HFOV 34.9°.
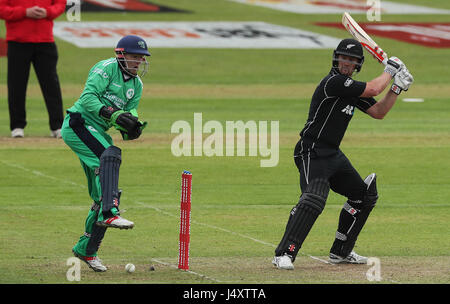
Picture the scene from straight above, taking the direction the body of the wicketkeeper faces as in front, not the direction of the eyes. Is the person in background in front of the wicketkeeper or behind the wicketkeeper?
behind

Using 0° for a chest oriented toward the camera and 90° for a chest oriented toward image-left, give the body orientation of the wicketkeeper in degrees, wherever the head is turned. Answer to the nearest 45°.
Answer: approximately 315°

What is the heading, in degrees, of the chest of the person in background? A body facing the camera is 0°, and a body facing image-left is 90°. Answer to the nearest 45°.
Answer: approximately 0°

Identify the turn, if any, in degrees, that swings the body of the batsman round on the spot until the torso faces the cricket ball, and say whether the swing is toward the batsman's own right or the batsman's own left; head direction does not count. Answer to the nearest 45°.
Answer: approximately 90° to the batsman's own right

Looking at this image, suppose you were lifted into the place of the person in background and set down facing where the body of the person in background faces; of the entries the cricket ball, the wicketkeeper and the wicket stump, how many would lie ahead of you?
3
